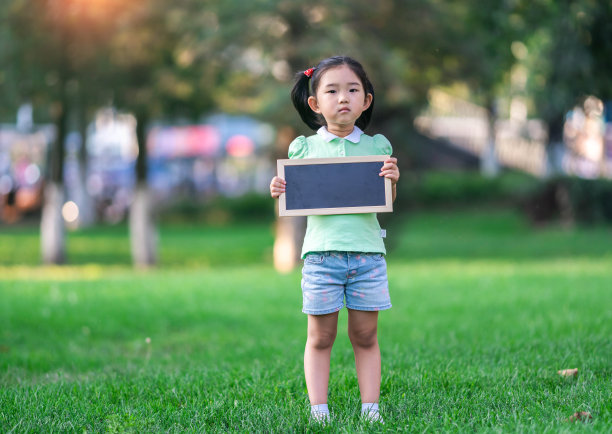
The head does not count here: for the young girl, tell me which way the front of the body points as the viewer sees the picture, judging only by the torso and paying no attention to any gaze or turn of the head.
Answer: toward the camera

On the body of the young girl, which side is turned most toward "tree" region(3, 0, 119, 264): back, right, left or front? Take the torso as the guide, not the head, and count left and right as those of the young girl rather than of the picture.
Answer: back

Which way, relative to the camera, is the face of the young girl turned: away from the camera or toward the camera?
toward the camera

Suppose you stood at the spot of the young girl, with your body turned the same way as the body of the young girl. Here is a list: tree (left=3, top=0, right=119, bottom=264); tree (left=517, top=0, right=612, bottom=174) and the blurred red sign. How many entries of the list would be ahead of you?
0

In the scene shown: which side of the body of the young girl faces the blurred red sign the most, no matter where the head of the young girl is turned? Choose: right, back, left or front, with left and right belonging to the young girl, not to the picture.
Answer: back

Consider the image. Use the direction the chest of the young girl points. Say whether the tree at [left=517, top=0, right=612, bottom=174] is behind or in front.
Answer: behind

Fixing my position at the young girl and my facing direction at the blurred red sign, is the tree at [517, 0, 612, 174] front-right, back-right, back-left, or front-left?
front-right
